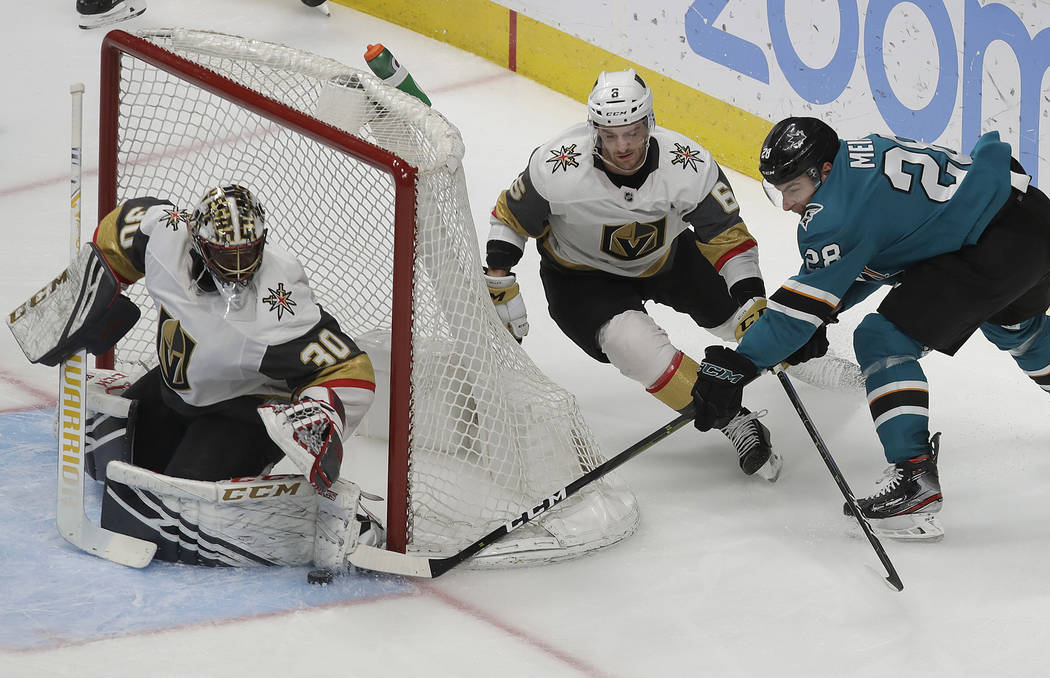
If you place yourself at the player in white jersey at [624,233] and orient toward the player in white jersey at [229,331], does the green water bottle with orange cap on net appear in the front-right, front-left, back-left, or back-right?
front-right

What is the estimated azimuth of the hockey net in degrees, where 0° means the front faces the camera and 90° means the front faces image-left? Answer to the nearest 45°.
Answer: approximately 45°

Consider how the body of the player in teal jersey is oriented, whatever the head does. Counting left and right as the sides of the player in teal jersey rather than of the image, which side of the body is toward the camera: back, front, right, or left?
left

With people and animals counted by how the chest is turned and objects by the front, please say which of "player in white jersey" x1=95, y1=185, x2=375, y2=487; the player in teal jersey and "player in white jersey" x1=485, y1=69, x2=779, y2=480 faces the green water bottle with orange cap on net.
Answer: the player in teal jersey

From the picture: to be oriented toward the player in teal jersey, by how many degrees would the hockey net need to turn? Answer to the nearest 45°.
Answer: approximately 135° to its left

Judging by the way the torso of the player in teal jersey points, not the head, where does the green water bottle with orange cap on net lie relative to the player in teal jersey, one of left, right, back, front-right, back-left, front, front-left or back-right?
front

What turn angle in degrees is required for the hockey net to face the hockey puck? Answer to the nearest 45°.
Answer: approximately 45° to its left

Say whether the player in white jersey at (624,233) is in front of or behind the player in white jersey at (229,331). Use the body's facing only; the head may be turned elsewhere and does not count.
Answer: behind

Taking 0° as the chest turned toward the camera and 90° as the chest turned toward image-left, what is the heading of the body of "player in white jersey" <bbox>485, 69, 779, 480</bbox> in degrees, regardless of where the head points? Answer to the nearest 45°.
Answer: approximately 0°

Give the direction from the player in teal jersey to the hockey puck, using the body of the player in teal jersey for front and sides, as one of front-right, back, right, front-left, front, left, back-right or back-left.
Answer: front-left

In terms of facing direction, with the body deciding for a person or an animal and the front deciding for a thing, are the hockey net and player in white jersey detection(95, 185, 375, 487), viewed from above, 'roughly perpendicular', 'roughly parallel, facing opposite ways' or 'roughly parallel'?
roughly parallel

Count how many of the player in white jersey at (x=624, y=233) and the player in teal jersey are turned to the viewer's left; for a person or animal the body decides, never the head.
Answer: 1

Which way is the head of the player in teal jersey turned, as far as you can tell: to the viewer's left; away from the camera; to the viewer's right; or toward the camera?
to the viewer's left

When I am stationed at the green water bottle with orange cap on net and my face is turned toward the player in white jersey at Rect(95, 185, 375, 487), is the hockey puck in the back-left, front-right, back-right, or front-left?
front-left
